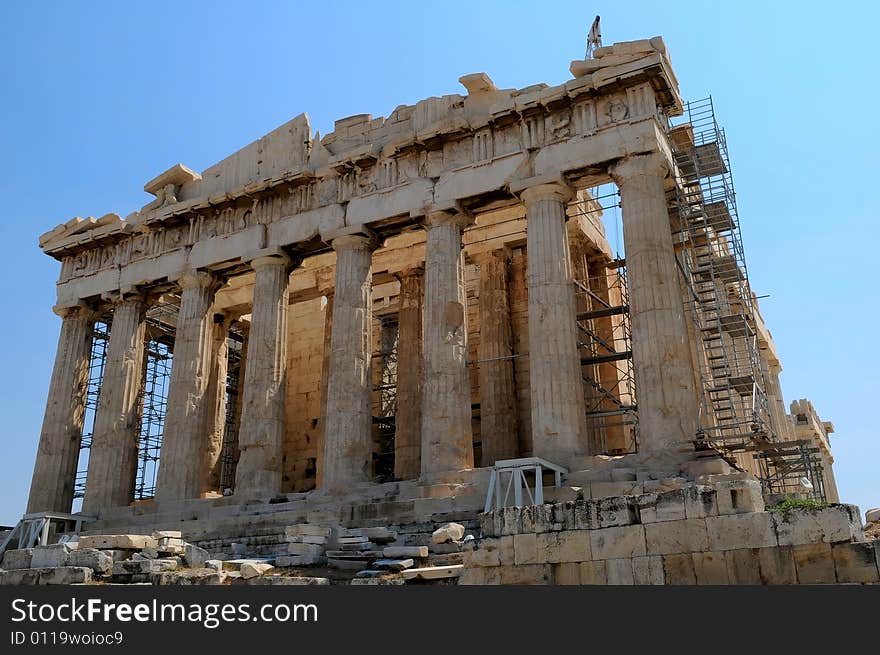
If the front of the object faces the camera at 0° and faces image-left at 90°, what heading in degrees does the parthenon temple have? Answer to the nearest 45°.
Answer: approximately 45°

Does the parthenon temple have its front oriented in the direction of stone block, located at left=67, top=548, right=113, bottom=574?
yes

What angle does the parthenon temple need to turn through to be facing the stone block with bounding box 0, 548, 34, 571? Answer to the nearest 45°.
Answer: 0° — it already faces it

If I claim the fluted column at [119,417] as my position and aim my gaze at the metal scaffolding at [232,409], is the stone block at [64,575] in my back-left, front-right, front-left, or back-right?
back-right

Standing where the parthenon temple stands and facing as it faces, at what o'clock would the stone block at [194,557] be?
The stone block is roughly at 12 o'clock from the parthenon temple.

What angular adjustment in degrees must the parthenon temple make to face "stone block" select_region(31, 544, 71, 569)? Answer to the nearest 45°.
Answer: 0° — it already faces it

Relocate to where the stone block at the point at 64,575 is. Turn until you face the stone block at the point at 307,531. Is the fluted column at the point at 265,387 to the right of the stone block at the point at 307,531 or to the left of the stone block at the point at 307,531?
left
